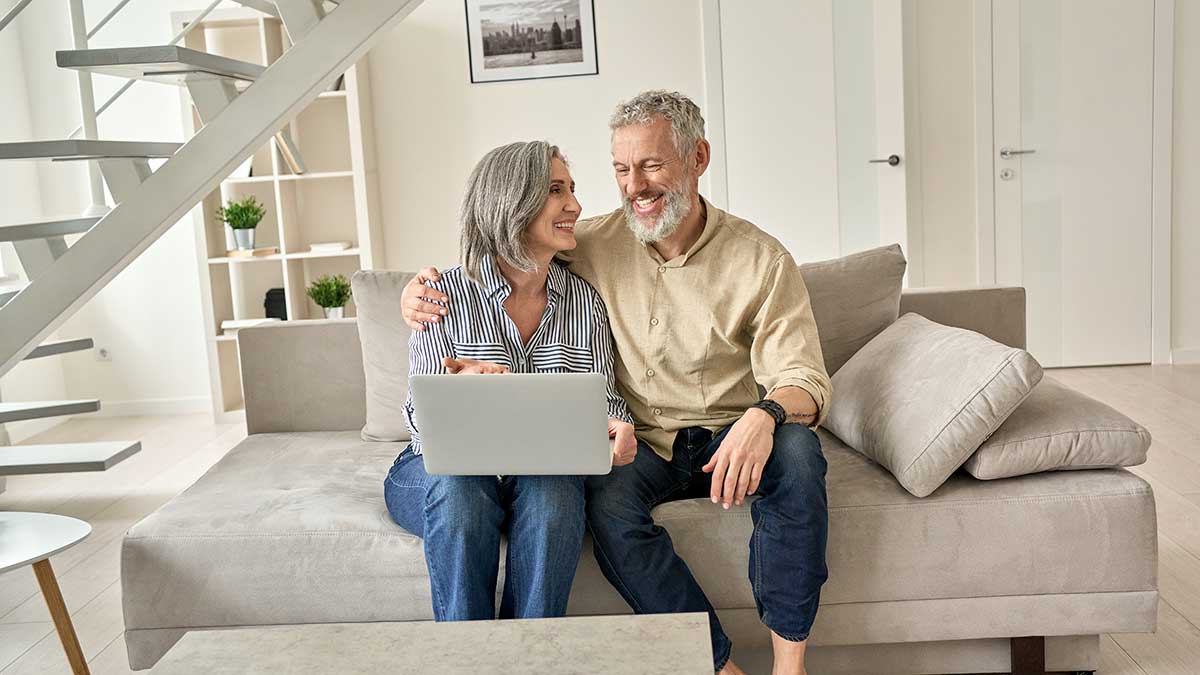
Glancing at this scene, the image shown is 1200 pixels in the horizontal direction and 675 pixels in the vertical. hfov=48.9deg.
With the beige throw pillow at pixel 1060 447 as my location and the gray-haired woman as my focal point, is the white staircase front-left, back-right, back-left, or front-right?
front-right

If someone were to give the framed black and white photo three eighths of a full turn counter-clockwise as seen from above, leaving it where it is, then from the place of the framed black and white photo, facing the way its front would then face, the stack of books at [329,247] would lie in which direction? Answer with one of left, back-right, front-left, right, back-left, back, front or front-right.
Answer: back-left

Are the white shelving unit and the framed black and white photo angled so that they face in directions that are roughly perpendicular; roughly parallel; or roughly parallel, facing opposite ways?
roughly parallel

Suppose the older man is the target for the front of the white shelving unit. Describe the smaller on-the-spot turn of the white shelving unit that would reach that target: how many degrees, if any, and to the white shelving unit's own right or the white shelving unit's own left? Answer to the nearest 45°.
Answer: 0° — it already faces them

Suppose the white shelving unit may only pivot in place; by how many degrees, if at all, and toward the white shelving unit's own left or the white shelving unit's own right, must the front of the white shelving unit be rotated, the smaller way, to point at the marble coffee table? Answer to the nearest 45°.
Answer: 0° — it already faces it

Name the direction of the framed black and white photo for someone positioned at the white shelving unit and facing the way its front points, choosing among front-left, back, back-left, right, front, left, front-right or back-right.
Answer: left

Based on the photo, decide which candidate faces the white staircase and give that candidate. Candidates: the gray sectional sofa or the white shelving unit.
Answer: the white shelving unit

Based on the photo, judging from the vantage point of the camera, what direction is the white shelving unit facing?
facing the viewer

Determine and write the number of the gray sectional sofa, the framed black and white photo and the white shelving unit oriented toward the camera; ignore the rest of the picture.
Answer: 3

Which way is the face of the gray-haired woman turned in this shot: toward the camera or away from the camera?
toward the camera

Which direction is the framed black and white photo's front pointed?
toward the camera

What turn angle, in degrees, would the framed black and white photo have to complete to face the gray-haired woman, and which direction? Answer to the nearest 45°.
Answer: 0° — it already faces them

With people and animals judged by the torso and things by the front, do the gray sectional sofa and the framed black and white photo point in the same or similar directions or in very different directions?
same or similar directions

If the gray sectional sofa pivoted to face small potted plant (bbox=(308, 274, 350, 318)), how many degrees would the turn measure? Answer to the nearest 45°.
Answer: approximately 135° to its right

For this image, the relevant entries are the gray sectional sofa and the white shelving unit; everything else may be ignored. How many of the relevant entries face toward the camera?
2

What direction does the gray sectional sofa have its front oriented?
toward the camera

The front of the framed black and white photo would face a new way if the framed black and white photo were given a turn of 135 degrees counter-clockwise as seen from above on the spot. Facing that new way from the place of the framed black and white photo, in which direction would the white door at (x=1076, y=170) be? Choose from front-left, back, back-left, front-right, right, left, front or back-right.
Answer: front-right

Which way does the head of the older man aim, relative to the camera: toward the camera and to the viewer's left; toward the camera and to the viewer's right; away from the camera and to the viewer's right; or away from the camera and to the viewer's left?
toward the camera and to the viewer's left

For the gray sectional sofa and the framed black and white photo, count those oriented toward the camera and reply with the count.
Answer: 2
